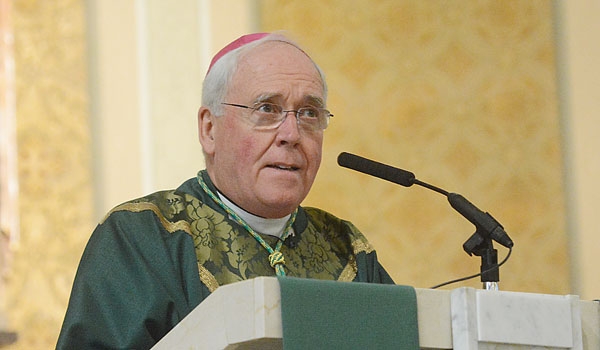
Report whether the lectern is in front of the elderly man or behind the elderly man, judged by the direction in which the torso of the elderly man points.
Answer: in front

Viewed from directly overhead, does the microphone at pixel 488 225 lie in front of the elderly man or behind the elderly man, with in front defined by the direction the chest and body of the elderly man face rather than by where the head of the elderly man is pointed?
in front

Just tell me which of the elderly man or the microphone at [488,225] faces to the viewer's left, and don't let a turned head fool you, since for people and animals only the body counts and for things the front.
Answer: the microphone

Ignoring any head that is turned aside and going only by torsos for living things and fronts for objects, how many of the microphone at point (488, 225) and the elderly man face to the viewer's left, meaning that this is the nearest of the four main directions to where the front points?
1

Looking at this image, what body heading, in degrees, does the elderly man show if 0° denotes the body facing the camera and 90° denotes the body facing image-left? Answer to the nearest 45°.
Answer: approximately 315°

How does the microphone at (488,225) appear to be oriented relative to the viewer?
to the viewer's left
